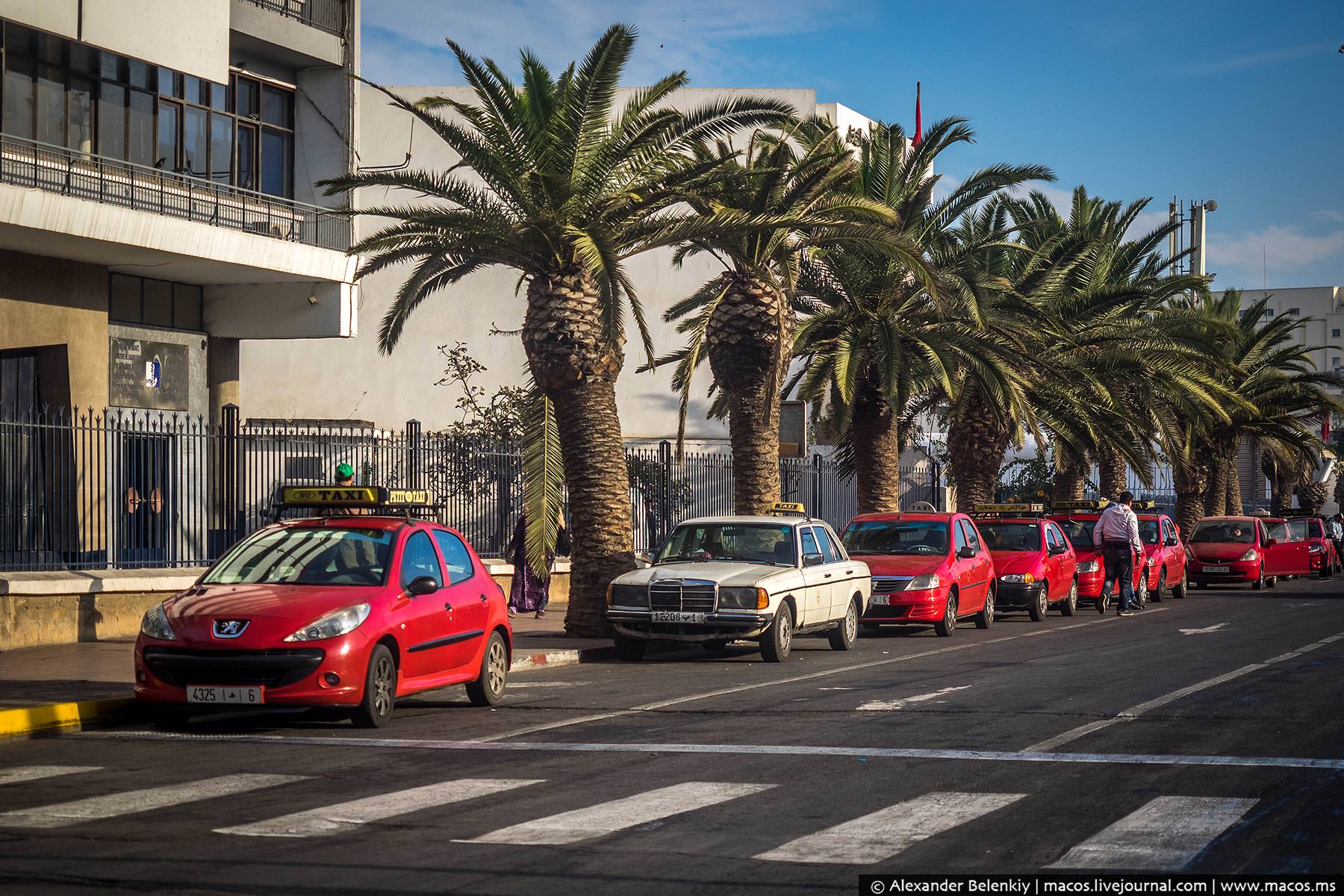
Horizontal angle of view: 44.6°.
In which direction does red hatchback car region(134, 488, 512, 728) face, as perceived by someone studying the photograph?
facing the viewer and to the left of the viewer

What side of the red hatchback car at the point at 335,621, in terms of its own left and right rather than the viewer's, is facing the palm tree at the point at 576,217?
back

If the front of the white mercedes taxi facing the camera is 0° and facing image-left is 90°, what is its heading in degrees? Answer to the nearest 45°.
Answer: approximately 45°

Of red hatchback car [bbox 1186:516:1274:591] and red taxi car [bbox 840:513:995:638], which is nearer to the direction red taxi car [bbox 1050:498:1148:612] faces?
the red taxi car

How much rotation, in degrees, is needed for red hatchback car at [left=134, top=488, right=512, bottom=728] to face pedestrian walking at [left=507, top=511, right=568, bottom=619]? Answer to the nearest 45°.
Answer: approximately 135° to its right

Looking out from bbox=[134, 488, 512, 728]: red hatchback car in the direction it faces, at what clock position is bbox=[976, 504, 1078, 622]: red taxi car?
The red taxi car is roughly at 6 o'clock from the red hatchback car.

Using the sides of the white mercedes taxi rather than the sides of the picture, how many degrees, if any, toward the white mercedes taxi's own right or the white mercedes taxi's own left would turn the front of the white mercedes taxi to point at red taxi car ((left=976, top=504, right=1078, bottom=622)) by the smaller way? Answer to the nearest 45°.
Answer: approximately 180°

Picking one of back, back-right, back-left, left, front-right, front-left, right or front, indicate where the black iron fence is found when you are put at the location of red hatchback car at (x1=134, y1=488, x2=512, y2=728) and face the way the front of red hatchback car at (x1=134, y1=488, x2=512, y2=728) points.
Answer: back-right

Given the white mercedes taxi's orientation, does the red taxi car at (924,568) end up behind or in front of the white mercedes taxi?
behind

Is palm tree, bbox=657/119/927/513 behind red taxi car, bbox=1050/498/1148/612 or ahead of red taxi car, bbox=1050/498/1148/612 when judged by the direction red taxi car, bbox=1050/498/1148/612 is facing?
ahead

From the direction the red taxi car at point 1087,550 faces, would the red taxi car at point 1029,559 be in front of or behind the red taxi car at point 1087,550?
in front

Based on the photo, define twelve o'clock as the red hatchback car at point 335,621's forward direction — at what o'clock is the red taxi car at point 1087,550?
The red taxi car is roughly at 6 o'clock from the red hatchback car.

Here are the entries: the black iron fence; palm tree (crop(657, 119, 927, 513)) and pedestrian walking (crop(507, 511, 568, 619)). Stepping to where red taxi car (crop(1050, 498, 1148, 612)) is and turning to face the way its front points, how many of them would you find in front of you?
3

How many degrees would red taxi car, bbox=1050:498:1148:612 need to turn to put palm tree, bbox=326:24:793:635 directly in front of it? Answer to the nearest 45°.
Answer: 0° — it already faces it

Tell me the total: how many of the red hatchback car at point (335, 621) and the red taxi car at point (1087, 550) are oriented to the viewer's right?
0

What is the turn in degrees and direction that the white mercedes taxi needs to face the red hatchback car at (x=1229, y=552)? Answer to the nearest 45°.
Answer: approximately 180°
